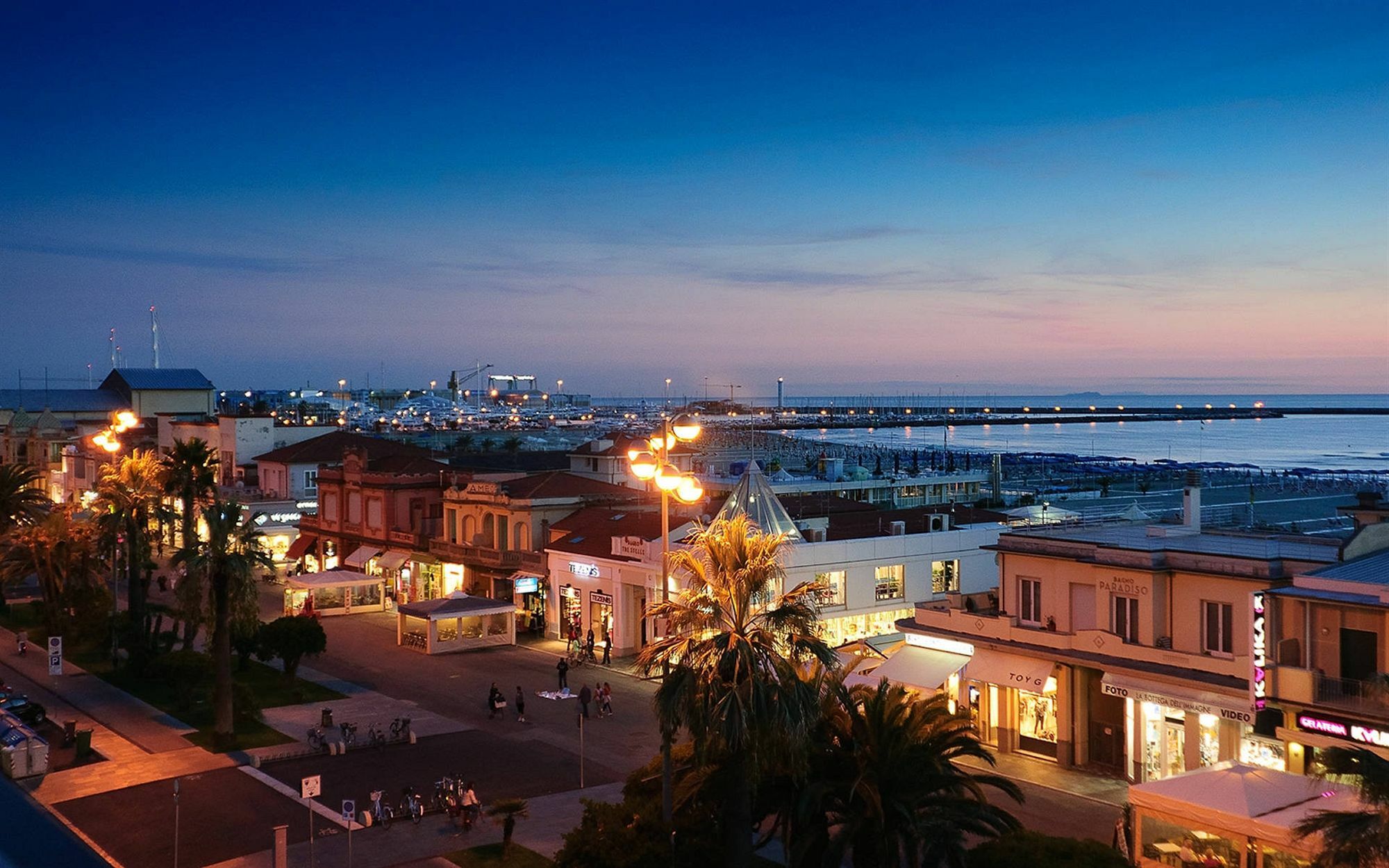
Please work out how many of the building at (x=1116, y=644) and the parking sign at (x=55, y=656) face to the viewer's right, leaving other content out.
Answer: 0

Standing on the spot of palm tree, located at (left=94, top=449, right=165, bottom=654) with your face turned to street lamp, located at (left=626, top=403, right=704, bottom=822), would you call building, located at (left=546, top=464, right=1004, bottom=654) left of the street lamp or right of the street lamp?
left

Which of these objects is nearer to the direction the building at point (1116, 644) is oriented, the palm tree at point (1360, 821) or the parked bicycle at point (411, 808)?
the parked bicycle

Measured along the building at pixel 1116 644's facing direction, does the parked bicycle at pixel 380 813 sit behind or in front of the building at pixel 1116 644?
in front

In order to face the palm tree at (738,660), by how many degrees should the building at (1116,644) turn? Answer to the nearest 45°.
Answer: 0° — it already faces it

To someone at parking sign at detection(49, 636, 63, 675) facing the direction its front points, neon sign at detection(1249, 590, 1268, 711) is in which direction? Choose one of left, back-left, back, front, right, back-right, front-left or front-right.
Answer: front-left

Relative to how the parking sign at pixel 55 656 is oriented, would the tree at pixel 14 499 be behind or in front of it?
behind

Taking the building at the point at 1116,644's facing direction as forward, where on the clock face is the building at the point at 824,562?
the building at the point at 824,562 is roughly at 3 o'clock from the building at the point at 1116,644.

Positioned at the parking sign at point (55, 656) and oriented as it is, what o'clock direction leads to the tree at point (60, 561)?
The tree is roughly at 6 o'clock from the parking sign.

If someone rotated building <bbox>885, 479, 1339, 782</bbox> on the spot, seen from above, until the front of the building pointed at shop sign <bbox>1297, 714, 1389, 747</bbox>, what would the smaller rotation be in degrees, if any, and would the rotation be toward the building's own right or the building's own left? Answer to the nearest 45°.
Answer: approximately 90° to the building's own left

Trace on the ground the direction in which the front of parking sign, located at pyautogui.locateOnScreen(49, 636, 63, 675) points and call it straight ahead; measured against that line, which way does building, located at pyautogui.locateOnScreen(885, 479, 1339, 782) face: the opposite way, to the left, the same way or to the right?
to the right

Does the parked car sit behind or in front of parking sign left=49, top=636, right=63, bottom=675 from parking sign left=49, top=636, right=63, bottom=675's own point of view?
in front

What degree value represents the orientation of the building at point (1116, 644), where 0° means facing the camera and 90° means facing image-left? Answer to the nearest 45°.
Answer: approximately 45°
